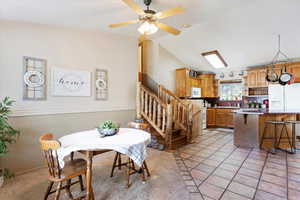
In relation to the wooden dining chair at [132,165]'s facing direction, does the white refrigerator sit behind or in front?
behind

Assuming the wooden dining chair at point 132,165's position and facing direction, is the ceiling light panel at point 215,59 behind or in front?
behind

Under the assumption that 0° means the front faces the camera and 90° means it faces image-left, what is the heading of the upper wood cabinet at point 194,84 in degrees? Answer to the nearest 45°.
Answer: approximately 315°

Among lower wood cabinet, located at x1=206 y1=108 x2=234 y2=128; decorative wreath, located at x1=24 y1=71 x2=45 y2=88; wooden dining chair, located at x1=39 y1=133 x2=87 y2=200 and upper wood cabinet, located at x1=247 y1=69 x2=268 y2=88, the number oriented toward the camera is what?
3

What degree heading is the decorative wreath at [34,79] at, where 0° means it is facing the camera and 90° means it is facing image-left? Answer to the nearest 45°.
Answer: approximately 0°

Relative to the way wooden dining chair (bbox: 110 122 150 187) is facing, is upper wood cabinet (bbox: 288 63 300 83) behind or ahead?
behind

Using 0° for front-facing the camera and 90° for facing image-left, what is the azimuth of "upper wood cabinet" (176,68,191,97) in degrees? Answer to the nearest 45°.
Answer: approximately 315°

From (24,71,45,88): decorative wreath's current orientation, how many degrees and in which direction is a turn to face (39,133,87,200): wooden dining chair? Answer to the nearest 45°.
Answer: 0° — it already faces it
